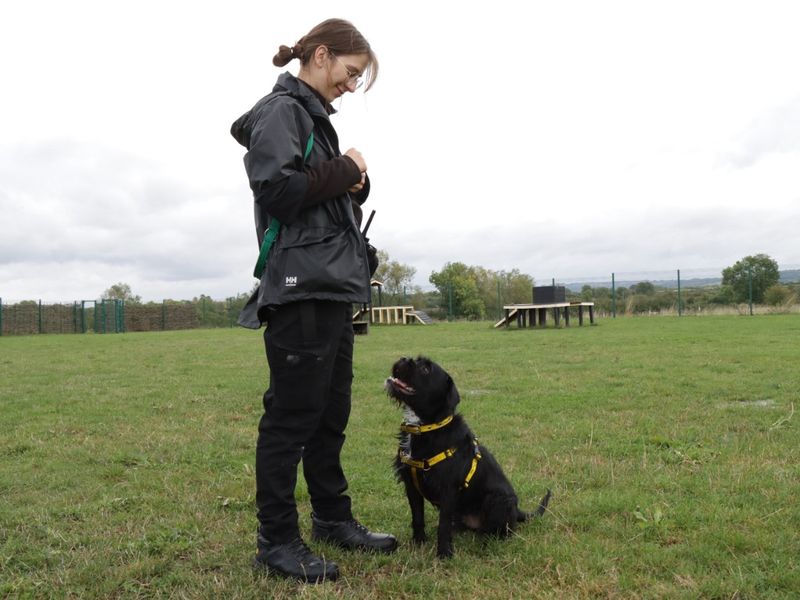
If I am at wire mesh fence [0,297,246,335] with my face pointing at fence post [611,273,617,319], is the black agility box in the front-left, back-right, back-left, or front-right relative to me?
front-right

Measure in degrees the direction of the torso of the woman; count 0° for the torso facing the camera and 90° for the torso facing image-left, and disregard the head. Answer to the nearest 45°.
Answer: approximately 270°

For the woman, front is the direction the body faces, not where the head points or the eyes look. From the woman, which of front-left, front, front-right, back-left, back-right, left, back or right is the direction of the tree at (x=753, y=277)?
front-left

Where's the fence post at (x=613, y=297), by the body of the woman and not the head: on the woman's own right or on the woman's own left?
on the woman's own left

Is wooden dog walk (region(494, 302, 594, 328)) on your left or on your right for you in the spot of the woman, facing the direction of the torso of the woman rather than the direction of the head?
on your left

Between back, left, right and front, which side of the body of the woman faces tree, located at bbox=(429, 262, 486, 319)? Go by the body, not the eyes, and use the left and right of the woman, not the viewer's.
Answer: left

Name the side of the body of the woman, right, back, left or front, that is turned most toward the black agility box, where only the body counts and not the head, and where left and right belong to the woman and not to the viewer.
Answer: left
